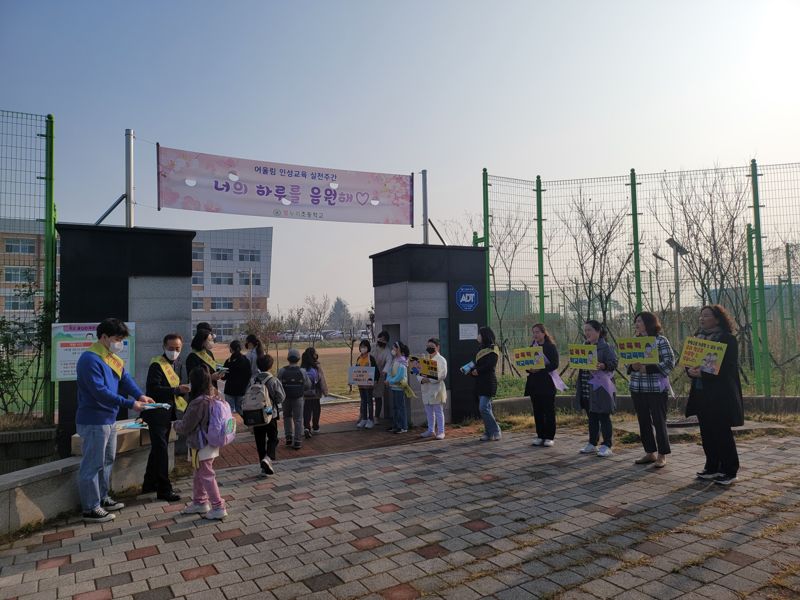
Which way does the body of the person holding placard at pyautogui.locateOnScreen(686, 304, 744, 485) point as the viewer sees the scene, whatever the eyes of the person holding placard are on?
to the viewer's left

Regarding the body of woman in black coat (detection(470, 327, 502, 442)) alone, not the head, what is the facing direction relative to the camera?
to the viewer's left

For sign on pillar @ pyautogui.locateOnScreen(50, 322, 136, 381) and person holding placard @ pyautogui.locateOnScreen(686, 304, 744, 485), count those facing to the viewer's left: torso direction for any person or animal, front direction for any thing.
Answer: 1

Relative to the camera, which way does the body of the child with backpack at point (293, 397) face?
away from the camera

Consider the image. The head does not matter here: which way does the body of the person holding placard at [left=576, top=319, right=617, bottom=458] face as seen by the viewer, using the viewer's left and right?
facing to the left of the viewer

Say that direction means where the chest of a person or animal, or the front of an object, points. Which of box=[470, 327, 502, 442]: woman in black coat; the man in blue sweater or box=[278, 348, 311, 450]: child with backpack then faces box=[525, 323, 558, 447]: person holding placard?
the man in blue sweater

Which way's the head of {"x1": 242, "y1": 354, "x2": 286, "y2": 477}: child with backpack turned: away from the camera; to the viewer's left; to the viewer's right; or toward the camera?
away from the camera
